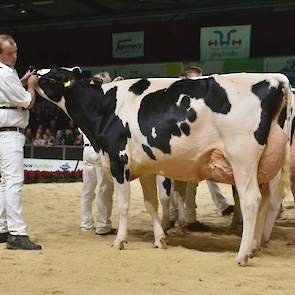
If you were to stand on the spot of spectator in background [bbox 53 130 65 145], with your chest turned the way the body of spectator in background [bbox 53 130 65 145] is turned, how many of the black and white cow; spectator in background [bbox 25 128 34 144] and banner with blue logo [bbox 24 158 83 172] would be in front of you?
2

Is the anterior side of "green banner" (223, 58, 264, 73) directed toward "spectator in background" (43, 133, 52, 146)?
no

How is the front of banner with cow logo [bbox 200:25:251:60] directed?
toward the camera

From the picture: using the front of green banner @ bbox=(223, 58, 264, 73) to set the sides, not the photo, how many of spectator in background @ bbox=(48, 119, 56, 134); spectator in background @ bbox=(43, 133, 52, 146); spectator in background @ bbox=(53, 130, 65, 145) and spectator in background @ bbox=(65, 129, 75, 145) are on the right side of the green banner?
4

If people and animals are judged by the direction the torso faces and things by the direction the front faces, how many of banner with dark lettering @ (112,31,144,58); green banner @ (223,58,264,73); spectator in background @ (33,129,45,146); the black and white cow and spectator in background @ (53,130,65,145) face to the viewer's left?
1

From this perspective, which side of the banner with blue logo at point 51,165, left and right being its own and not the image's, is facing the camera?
front

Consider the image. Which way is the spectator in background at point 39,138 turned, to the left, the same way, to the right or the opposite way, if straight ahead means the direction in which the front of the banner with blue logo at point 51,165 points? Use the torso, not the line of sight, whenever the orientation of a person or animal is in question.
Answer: the same way

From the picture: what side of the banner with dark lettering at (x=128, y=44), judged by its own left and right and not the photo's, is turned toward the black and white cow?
front

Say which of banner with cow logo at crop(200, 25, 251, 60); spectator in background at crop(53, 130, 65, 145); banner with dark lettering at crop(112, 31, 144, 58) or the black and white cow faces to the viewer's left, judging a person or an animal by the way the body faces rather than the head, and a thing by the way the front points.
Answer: the black and white cow

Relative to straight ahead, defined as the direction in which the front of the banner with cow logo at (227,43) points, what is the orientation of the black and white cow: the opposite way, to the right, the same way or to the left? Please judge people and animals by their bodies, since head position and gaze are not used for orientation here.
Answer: to the right

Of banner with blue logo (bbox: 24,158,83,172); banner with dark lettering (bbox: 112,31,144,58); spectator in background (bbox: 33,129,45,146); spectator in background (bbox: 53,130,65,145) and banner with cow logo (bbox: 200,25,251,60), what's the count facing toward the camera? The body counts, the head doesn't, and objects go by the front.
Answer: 5

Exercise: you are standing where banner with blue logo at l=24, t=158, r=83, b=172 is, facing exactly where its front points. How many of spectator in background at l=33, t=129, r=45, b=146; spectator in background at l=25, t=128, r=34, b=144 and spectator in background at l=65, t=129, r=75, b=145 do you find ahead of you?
0

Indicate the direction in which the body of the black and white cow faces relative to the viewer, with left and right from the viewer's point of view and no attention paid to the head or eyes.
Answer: facing to the left of the viewer

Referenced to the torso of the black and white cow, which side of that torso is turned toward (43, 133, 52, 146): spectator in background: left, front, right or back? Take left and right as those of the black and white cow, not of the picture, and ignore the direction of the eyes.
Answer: right

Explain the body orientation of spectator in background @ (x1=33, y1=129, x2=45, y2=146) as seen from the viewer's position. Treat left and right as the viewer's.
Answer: facing the viewer

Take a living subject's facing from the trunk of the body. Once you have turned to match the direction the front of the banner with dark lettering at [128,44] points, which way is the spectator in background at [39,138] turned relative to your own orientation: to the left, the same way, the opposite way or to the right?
the same way

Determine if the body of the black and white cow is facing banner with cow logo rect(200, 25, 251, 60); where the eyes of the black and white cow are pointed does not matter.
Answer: no

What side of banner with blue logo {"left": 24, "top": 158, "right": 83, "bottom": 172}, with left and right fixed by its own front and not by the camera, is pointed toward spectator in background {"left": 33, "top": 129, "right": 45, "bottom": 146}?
back

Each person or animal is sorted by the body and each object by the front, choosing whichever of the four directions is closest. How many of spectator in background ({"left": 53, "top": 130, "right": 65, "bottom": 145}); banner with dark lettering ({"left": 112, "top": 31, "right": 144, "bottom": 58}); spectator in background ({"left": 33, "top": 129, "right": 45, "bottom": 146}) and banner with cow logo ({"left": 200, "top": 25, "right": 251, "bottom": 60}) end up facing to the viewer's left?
0

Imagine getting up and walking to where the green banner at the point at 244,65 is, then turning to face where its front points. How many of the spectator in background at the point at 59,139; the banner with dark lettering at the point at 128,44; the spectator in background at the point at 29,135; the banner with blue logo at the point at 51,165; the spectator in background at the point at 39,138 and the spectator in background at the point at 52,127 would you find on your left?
0
